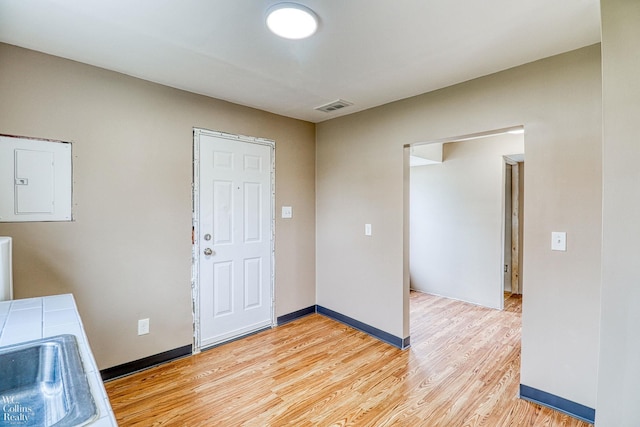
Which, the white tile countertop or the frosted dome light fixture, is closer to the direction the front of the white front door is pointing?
the frosted dome light fixture

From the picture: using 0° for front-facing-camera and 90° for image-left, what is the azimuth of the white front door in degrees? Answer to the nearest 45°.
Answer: approximately 315°

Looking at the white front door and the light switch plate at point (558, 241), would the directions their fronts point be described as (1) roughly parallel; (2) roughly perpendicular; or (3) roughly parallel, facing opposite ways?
roughly perpendicular

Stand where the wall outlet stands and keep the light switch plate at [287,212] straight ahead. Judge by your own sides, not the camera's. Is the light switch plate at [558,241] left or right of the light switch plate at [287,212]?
right

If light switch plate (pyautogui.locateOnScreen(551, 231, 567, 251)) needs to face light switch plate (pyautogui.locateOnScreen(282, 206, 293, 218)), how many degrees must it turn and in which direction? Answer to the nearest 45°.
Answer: approximately 90° to its right

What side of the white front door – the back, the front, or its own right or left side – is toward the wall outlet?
right

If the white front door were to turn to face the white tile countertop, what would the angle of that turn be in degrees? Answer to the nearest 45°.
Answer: approximately 45° to its right

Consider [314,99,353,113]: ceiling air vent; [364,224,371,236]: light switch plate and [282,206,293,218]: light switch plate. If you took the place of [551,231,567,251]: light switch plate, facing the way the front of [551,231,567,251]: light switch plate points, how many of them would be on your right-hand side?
3

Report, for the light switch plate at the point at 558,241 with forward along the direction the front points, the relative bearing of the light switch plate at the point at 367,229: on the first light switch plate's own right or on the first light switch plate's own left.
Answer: on the first light switch plate's own right

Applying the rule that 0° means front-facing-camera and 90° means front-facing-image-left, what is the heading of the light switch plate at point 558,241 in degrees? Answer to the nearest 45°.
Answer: approximately 0°
